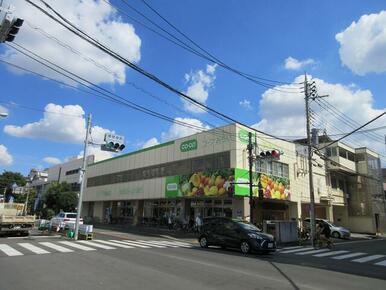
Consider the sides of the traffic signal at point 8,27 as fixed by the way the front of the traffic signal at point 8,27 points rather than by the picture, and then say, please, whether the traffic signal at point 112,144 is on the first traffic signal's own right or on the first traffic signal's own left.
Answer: on the first traffic signal's own left

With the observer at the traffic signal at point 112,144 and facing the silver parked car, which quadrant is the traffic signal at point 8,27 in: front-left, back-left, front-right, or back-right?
back-right

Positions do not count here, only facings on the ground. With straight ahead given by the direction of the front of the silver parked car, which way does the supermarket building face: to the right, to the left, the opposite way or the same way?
to the right

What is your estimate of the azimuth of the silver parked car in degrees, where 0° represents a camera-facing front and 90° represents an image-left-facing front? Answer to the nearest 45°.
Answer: approximately 315°

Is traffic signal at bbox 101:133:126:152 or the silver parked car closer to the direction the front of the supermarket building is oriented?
the traffic signal

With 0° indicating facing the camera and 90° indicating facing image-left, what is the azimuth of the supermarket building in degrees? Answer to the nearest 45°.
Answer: approximately 45°
